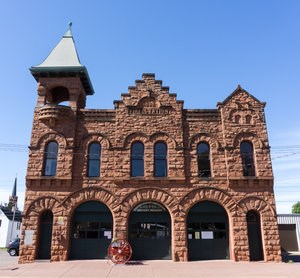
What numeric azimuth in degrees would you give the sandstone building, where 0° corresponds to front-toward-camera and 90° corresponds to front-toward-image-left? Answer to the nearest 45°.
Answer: approximately 0°
